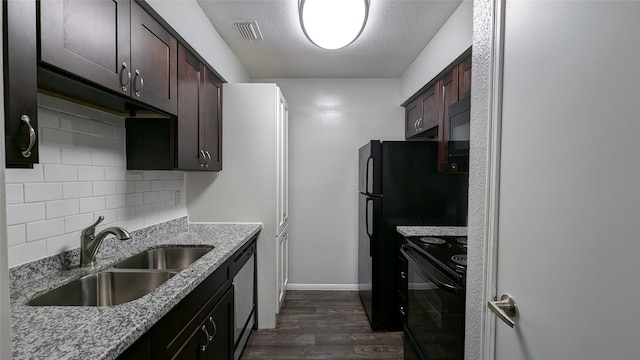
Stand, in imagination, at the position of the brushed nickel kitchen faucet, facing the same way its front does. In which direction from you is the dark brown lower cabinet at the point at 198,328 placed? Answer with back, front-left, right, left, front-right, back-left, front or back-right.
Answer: front-right

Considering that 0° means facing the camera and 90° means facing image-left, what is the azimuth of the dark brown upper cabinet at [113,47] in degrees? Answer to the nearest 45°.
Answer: approximately 315°

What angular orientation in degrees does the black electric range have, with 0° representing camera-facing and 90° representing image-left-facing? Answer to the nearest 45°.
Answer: approximately 45°

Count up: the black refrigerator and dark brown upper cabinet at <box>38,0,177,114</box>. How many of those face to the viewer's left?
1

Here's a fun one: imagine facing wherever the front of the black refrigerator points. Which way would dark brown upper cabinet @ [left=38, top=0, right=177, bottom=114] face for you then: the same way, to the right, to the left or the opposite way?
the opposite way

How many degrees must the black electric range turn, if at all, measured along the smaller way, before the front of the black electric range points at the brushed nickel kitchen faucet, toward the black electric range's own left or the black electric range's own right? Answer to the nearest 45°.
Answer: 0° — it already faces it

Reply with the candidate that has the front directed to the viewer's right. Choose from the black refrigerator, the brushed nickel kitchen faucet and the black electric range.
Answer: the brushed nickel kitchen faucet

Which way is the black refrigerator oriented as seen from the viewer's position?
to the viewer's left

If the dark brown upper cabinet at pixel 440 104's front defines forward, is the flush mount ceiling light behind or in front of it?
in front

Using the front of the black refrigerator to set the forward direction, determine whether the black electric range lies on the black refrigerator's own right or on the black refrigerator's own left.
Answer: on the black refrigerator's own left

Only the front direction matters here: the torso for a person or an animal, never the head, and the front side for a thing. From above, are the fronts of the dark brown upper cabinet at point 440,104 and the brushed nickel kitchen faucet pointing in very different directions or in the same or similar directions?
very different directions

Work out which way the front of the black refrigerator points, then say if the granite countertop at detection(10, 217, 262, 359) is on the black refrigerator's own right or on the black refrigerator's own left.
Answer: on the black refrigerator's own left

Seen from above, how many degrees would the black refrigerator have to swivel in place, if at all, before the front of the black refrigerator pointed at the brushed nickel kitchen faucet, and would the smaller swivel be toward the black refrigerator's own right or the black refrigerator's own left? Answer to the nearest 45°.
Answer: approximately 45° to the black refrigerator's own left

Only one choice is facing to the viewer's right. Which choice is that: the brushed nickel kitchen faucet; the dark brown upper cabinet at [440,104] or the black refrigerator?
the brushed nickel kitchen faucet

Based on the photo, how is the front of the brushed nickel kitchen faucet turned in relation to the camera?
facing to the right of the viewer
